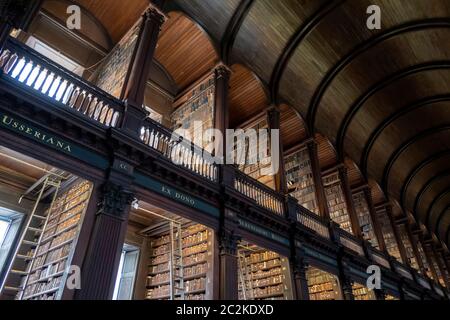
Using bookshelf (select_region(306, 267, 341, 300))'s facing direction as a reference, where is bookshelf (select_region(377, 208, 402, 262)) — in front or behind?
behind

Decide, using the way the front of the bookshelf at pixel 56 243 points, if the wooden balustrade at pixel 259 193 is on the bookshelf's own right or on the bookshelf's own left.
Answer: on the bookshelf's own left
